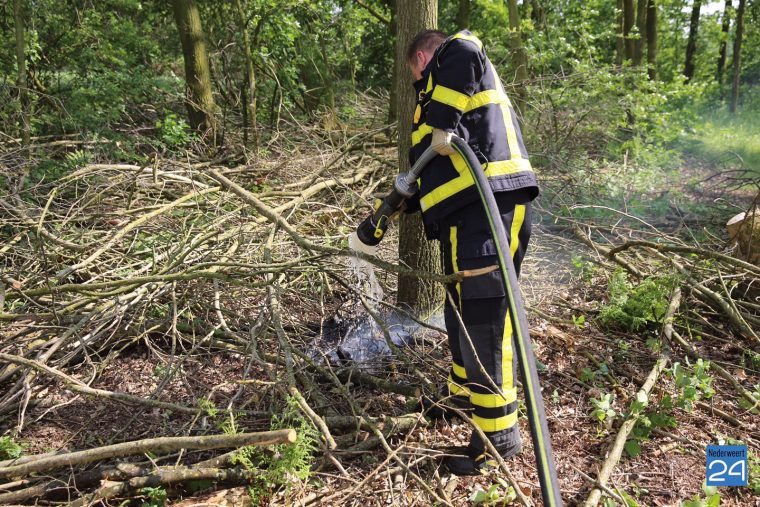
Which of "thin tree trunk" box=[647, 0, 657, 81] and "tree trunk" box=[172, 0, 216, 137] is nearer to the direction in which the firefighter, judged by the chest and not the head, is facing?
the tree trunk

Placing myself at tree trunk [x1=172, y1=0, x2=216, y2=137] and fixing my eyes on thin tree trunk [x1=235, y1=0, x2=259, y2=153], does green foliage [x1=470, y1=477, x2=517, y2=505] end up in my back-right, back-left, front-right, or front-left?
front-right

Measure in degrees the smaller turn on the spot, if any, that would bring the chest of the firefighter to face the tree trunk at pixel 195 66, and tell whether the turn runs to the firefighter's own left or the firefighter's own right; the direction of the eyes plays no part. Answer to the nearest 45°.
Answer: approximately 45° to the firefighter's own right

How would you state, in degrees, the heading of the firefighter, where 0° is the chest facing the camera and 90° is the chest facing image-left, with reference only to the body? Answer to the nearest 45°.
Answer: approximately 90°

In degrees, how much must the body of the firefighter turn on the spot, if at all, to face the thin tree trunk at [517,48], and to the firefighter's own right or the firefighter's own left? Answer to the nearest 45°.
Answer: approximately 90° to the firefighter's own right

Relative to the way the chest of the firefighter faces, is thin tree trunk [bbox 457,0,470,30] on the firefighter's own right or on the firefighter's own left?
on the firefighter's own right

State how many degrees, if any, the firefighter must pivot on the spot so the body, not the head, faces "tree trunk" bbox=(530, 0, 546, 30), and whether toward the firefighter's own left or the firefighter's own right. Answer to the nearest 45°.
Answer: approximately 90° to the firefighter's own right

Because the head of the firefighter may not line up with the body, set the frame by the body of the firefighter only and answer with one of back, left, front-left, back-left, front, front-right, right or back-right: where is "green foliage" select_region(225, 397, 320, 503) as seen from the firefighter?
front-left
